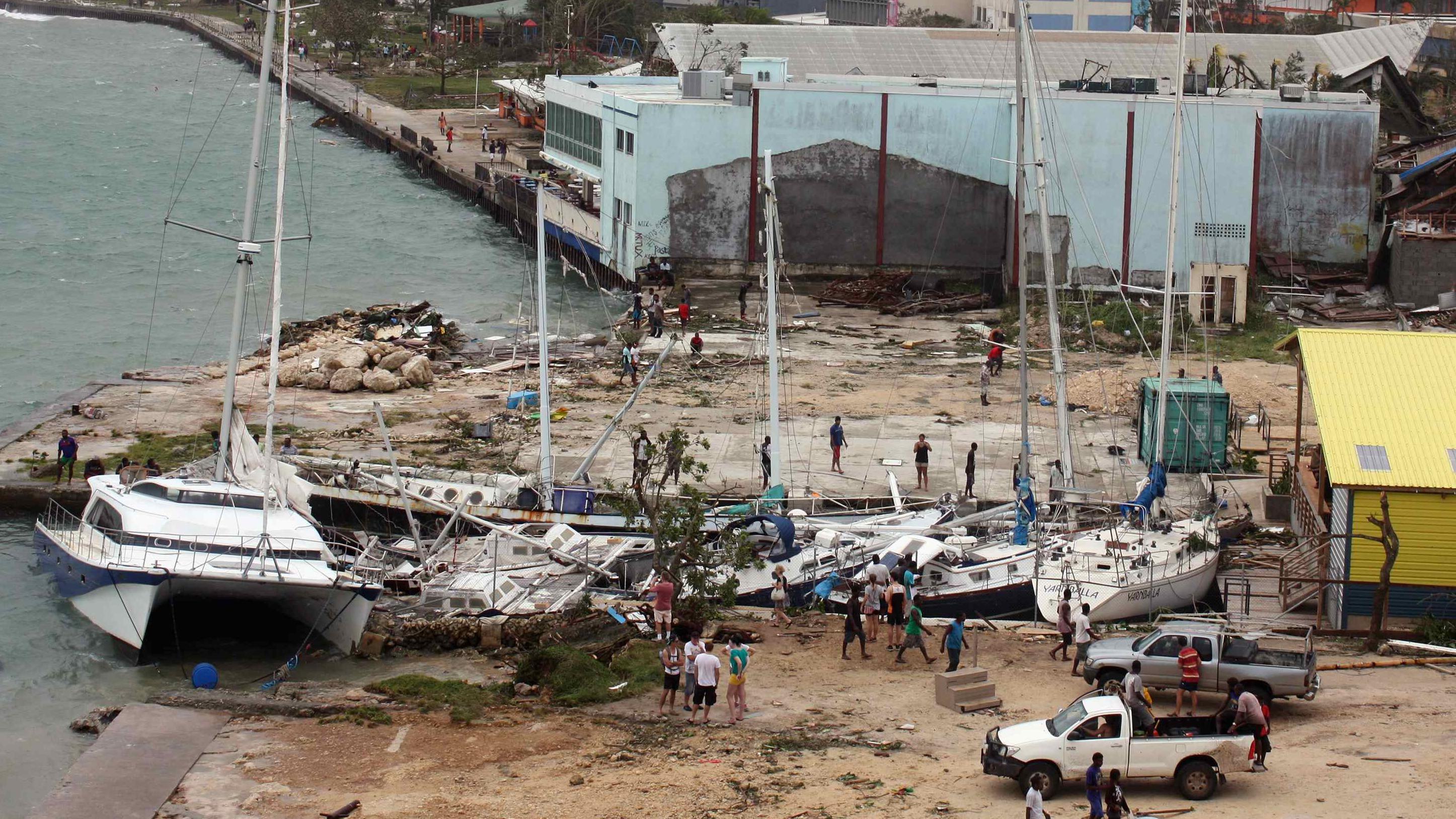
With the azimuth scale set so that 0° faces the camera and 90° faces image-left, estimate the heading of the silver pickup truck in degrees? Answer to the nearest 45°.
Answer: approximately 90°

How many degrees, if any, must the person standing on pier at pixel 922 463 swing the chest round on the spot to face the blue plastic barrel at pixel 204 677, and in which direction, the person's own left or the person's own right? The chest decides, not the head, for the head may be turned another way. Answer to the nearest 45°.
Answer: approximately 45° to the person's own right

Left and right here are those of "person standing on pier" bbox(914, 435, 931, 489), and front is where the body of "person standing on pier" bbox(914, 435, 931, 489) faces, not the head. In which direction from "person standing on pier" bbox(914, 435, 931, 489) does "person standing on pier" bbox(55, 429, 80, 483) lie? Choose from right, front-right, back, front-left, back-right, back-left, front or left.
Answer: right

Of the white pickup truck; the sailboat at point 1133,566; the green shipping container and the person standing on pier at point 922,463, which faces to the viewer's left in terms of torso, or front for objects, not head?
the white pickup truck

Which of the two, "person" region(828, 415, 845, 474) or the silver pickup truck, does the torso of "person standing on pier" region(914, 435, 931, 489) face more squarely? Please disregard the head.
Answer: the silver pickup truck

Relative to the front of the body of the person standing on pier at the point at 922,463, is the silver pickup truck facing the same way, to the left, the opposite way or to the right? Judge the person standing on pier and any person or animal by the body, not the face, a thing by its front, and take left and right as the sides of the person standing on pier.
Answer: to the right

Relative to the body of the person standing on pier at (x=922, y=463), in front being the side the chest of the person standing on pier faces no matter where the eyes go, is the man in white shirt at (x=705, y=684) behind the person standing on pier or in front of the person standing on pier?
in front

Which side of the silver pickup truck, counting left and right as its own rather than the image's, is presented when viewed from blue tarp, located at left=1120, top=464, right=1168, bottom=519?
right

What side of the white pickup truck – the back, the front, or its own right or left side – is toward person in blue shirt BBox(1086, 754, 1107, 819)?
left

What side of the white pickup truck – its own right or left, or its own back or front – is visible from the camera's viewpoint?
left

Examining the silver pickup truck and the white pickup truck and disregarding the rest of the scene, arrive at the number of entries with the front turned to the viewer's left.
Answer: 2
